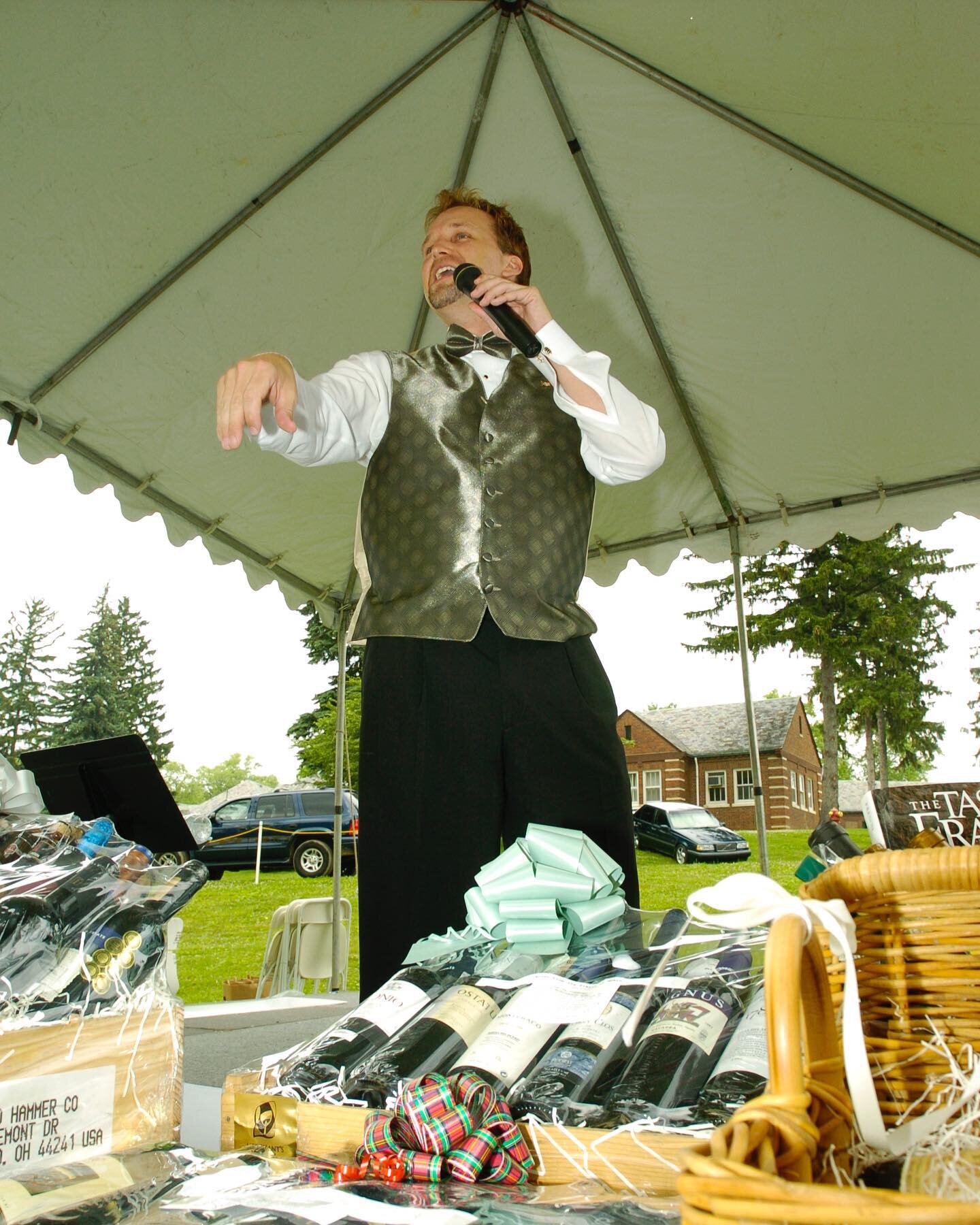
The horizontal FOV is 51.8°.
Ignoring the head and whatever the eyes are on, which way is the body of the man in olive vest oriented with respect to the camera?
toward the camera

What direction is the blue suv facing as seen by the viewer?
to the viewer's left

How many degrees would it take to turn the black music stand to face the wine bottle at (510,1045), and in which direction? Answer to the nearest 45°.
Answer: approximately 135° to its right

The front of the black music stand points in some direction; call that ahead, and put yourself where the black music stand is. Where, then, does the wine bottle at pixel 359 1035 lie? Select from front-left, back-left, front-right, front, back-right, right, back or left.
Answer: back-right

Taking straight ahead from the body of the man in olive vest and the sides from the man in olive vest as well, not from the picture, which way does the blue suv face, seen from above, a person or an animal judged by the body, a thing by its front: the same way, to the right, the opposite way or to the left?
to the right

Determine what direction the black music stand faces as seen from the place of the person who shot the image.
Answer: facing away from the viewer and to the right of the viewer

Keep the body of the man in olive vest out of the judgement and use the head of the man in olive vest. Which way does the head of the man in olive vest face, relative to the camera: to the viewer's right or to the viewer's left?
to the viewer's left

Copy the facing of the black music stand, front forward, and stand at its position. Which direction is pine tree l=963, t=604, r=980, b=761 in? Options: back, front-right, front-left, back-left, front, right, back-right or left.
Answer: front

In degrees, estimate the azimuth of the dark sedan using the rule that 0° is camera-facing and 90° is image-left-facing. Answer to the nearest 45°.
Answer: approximately 315°

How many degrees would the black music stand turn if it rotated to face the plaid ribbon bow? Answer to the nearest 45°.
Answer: approximately 135° to its right

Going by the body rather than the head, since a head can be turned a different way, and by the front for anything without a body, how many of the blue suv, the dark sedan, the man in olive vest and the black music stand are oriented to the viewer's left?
1

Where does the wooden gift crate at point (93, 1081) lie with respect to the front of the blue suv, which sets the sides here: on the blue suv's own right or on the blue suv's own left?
on the blue suv's own left

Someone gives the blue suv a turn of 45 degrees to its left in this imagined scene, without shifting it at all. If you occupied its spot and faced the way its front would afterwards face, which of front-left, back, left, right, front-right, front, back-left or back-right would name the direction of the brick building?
back

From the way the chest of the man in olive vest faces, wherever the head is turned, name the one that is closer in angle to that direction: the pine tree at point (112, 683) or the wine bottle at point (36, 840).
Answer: the wine bottle

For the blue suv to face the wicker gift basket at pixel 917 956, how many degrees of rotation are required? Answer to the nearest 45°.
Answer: approximately 90° to its left
